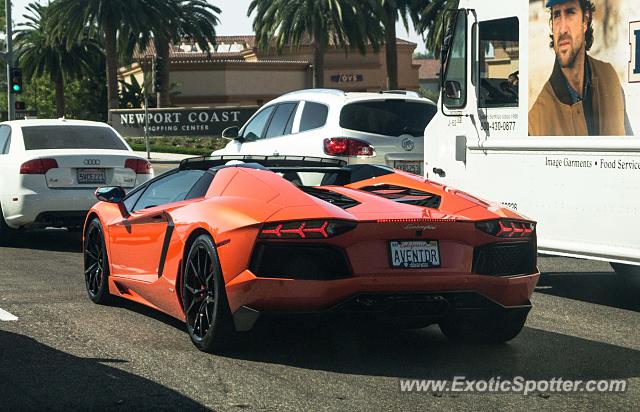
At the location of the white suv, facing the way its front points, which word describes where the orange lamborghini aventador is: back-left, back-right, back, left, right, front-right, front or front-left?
back-left

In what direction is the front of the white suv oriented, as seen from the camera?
facing away from the viewer and to the left of the viewer

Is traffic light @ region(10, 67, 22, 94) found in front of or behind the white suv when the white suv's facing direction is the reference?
in front

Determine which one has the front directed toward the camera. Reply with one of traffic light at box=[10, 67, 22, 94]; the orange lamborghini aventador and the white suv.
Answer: the traffic light

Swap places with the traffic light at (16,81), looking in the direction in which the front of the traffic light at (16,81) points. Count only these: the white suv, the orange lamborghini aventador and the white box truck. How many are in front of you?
3

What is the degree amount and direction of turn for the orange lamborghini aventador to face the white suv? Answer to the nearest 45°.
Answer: approximately 45° to its right

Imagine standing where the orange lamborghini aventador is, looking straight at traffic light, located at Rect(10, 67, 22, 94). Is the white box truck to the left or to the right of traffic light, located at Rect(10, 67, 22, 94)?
right

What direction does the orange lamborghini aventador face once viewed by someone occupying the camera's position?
facing away from the viewer and to the left of the viewer

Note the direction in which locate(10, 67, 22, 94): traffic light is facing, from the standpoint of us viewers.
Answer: facing the viewer

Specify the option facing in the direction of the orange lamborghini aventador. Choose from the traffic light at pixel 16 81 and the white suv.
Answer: the traffic light

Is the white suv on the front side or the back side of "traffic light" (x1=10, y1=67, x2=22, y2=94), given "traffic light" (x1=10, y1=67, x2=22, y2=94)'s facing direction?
on the front side

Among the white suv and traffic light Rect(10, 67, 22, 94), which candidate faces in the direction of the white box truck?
the traffic light

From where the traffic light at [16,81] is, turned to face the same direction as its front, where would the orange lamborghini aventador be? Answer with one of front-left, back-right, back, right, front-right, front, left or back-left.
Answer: front

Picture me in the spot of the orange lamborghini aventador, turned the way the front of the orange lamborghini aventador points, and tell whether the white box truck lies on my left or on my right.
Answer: on my right
